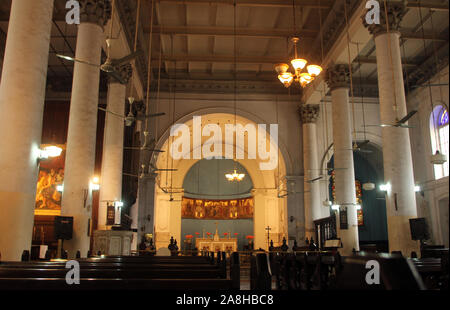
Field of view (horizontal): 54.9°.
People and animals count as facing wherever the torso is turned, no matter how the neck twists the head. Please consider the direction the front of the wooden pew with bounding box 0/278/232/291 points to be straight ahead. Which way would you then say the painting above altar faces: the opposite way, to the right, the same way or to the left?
the opposite way

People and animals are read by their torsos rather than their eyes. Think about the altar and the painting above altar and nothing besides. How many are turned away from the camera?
0

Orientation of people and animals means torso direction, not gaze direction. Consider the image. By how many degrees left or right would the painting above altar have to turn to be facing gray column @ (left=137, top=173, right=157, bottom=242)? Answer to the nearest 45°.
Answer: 0° — it already faces it

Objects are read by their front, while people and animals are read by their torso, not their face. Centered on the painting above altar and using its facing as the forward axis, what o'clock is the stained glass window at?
The stained glass window is roughly at 11 o'clock from the painting above altar.

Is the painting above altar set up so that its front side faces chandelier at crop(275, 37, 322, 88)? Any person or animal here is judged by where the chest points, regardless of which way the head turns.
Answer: yes

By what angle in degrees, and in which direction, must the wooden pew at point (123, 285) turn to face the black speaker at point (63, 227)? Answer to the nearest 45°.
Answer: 0° — it already faces it

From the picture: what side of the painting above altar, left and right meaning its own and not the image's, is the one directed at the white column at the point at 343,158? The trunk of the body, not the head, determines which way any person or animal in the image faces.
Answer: front

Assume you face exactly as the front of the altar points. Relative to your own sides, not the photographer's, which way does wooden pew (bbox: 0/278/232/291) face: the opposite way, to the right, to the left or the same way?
the opposite way

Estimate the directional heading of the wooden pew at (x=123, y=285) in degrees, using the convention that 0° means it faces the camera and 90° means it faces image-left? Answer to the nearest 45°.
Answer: approximately 180°

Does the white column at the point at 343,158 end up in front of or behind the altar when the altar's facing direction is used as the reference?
in front

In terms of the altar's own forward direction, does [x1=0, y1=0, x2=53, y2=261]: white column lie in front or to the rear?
in front
